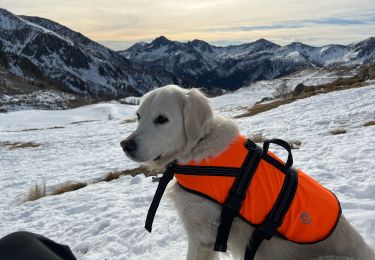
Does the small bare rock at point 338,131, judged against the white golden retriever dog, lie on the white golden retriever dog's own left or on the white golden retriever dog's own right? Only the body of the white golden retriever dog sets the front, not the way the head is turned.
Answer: on the white golden retriever dog's own right

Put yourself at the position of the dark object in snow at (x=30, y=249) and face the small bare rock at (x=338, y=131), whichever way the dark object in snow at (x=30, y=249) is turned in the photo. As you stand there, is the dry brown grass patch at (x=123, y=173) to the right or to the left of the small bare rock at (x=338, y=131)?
left

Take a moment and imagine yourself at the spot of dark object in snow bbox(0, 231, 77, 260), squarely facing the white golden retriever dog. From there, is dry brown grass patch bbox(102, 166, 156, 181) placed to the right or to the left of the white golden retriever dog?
left

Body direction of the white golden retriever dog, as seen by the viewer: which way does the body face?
to the viewer's left

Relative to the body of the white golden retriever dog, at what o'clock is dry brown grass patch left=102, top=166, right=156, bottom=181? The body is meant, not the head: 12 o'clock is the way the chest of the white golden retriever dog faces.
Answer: The dry brown grass patch is roughly at 2 o'clock from the white golden retriever dog.

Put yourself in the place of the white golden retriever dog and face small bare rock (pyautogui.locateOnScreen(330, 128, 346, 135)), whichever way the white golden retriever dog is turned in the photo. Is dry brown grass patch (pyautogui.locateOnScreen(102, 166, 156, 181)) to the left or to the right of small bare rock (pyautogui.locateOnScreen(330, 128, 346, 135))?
left
